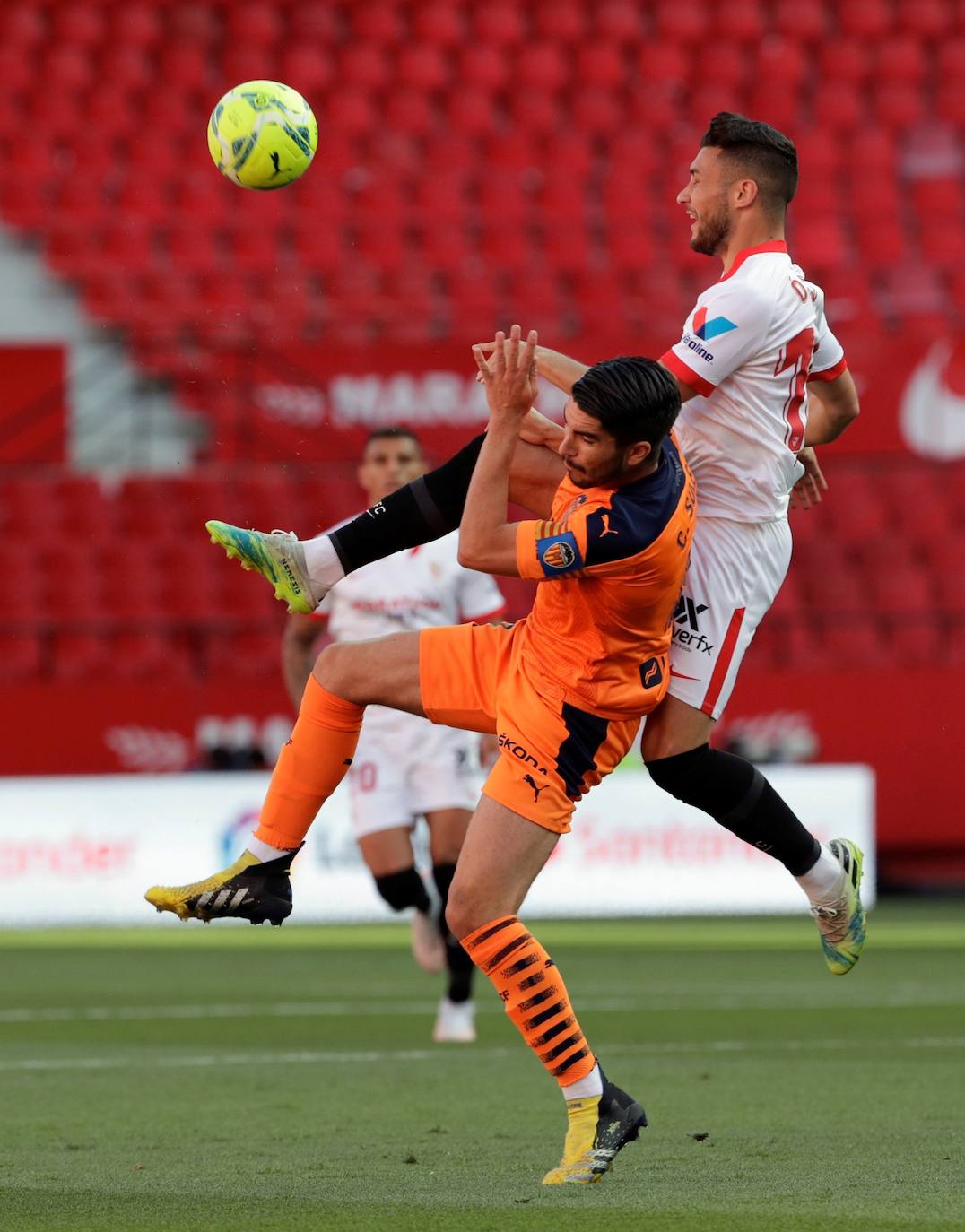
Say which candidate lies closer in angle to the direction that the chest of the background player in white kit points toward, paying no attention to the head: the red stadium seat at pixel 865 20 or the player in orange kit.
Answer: the player in orange kit

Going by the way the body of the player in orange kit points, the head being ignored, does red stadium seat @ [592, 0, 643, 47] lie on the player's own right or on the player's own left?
on the player's own right

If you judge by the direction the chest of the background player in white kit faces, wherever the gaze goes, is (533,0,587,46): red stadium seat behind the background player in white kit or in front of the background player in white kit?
behind

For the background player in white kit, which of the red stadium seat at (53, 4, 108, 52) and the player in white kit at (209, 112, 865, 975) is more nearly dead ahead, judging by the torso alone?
the player in white kit

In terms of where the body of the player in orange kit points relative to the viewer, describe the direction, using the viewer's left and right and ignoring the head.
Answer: facing to the left of the viewer

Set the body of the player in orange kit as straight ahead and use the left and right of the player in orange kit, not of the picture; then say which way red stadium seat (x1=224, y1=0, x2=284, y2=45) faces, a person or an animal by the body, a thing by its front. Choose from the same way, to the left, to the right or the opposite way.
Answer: to the left

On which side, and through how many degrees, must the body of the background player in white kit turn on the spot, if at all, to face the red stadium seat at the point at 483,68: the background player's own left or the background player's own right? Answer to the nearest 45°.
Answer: approximately 180°

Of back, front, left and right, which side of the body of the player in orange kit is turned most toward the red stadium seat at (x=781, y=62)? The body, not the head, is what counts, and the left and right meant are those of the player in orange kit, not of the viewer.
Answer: right

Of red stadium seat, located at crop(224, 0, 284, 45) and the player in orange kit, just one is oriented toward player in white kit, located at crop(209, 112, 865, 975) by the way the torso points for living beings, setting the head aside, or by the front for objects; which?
the red stadium seat

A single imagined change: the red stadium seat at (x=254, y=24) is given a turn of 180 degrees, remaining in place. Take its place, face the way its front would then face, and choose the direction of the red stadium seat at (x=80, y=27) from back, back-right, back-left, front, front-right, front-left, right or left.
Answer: left

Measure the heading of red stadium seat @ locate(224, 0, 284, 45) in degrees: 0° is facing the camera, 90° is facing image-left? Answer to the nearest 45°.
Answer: approximately 0°

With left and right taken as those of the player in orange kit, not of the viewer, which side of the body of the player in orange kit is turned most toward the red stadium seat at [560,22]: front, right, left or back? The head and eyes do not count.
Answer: right

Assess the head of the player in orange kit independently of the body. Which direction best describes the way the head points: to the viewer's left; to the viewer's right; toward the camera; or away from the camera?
to the viewer's left

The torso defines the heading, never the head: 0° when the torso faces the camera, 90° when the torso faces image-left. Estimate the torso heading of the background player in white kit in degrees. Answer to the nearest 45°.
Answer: approximately 0°

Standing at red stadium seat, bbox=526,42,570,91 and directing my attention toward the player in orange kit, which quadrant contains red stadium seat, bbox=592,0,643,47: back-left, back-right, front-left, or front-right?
back-left
